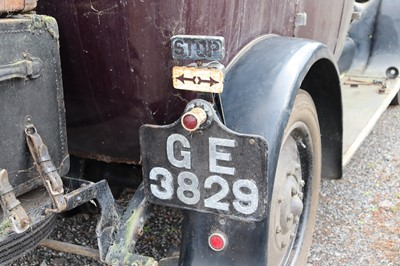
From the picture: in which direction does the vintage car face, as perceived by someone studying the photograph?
facing away from the viewer and to the right of the viewer
